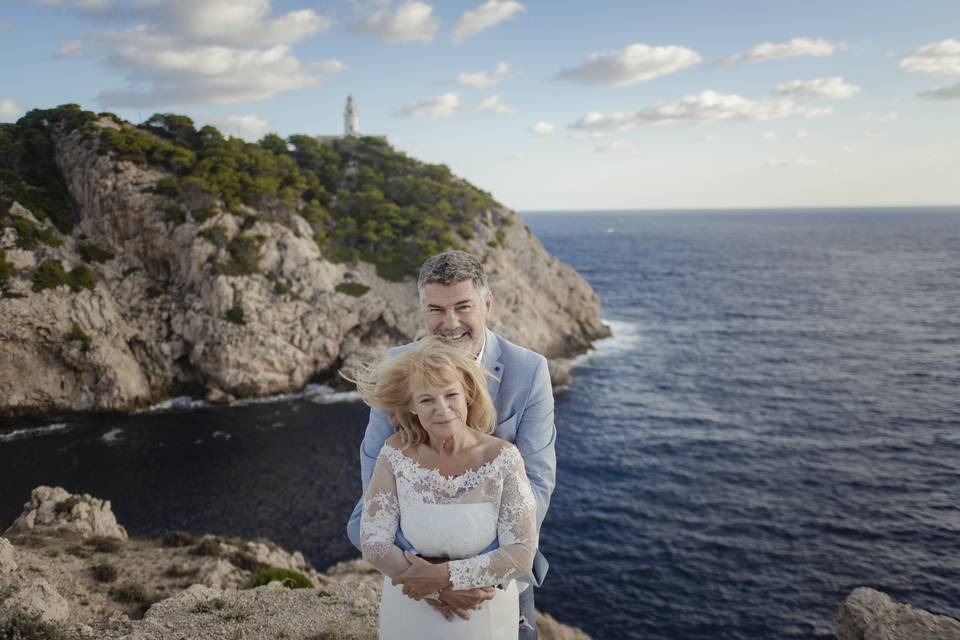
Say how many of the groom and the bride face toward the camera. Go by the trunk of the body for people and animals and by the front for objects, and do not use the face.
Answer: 2

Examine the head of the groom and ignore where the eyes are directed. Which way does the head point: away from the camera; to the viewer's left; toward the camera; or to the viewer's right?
toward the camera

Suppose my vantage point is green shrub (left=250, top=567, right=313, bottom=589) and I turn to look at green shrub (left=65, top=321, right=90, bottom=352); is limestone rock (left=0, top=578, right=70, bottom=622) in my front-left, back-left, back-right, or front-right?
back-left

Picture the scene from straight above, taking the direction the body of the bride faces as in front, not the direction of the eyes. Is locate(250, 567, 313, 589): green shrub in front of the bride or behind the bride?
behind

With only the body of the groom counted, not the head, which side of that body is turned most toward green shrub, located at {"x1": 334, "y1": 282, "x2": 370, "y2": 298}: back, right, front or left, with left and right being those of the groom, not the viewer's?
back

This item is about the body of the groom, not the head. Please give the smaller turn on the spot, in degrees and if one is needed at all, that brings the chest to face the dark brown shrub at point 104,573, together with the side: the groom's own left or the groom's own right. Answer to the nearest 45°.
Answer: approximately 135° to the groom's own right

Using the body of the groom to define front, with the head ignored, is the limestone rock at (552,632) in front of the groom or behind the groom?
behind

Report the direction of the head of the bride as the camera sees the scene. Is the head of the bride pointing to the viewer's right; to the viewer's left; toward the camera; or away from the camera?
toward the camera

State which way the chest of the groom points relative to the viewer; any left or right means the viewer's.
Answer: facing the viewer

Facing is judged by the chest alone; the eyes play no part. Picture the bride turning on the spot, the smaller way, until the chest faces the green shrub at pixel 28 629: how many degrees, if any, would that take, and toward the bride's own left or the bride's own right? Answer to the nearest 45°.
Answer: approximately 135° to the bride's own right

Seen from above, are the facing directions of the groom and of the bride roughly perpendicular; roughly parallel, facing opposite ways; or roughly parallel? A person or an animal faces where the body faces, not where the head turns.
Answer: roughly parallel

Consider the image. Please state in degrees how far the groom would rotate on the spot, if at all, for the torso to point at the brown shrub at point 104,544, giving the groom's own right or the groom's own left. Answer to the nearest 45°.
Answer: approximately 135° to the groom's own right
